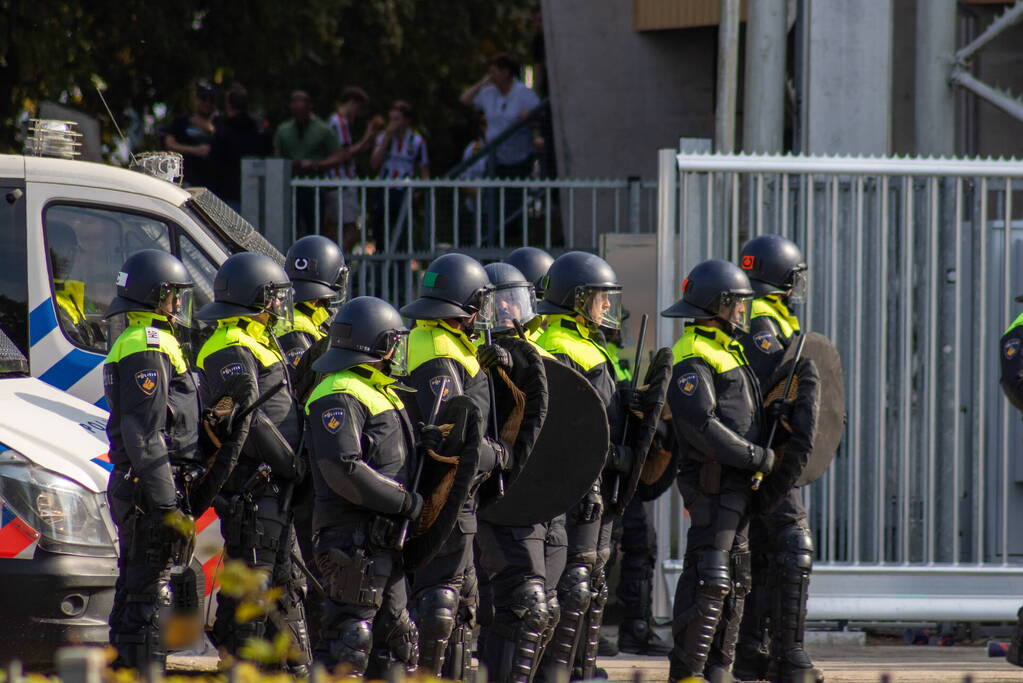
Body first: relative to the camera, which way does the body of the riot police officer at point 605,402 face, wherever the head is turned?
to the viewer's right

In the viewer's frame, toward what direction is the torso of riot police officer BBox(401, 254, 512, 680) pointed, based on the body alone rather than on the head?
to the viewer's right

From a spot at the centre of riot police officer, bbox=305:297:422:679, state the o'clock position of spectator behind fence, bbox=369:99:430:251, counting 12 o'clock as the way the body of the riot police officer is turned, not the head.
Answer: The spectator behind fence is roughly at 9 o'clock from the riot police officer.

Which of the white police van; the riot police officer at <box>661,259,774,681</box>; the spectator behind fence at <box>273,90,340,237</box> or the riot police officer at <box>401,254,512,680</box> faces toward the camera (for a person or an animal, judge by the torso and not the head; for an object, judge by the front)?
the spectator behind fence

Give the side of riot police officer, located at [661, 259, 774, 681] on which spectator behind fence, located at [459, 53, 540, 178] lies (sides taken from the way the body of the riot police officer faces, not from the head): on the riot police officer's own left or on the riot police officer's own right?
on the riot police officer's own left

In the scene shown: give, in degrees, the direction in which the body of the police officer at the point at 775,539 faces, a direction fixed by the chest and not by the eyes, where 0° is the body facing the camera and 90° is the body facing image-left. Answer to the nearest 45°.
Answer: approximately 270°

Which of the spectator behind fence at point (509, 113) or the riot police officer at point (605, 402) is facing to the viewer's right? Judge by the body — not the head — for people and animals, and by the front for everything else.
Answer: the riot police officer

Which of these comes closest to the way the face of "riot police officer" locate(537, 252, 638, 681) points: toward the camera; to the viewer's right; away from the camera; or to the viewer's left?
to the viewer's right

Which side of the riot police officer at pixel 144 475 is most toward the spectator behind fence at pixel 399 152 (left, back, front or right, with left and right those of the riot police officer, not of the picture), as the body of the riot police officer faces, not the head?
left

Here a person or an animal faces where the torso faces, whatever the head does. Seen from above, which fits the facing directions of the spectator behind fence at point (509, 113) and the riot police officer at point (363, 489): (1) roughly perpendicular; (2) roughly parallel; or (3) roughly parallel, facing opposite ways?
roughly perpendicular

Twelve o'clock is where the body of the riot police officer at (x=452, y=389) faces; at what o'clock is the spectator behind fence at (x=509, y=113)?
The spectator behind fence is roughly at 9 o'clock from the riot police officer.

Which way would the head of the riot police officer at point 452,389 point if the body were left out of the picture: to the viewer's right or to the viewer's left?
to the viewer's right

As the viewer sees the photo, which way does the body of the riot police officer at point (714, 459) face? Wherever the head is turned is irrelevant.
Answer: to the viewer's right

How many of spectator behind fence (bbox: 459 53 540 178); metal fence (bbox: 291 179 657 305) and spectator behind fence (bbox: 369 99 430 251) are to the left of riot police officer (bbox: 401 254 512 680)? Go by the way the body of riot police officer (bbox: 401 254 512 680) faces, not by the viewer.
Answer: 3

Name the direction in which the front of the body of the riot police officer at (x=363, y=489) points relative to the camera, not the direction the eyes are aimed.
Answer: to the viewer's right
